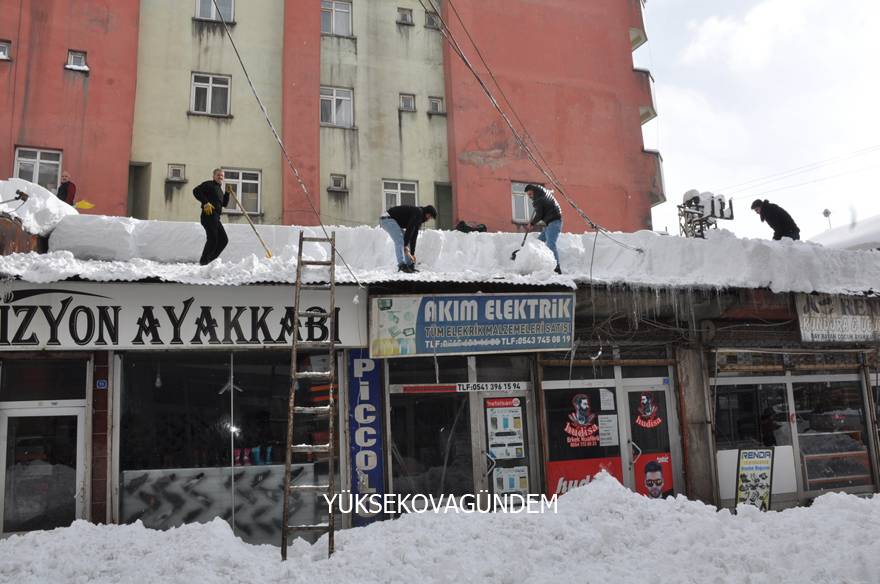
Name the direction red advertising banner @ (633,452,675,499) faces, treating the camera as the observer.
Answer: facing the viewer

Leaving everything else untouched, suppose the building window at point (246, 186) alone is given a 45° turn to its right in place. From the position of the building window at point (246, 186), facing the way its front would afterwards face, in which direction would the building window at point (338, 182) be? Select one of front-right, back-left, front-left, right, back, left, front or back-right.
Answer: back-left

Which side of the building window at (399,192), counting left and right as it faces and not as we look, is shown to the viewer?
front

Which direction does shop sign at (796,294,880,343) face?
toward the camera

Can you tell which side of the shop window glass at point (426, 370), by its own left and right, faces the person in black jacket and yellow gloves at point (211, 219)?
right

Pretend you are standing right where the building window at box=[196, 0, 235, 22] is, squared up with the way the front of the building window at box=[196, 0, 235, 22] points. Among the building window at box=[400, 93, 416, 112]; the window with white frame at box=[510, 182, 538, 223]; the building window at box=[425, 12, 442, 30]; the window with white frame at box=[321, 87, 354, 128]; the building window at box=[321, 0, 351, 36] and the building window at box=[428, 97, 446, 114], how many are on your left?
6

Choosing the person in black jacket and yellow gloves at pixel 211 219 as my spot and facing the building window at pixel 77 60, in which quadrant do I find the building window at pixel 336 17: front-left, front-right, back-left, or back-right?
front-right

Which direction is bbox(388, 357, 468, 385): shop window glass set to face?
toward the camera

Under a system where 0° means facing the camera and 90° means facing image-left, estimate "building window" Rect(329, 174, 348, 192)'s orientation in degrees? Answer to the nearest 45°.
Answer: approximately 0°

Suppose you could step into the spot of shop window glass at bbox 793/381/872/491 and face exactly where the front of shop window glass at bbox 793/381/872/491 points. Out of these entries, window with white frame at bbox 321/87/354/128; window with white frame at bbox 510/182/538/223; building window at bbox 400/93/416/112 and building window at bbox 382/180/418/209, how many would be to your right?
4

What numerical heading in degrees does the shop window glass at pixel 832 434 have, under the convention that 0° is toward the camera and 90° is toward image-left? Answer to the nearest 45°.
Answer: approximately 0°
